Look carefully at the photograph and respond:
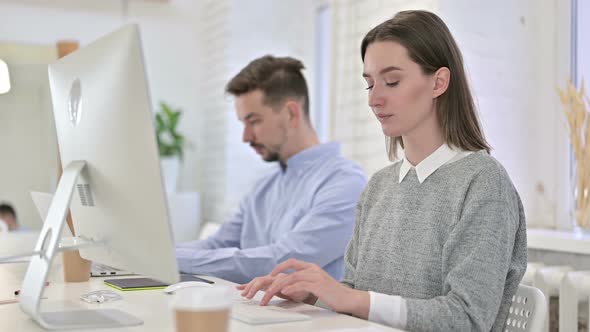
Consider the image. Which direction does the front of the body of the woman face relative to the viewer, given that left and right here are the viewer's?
facing the viewer and to the left of the viewer

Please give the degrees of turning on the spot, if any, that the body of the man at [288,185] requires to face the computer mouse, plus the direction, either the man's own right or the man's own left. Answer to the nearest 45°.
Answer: approximately 45° to the man's own left

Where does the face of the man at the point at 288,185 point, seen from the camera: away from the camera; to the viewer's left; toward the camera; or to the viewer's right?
to the viewer's left

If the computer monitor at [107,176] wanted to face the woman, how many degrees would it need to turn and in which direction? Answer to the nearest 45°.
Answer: approximately 45° to its right

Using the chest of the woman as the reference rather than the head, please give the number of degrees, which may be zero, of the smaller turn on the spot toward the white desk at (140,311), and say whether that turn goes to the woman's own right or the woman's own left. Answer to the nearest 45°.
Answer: approximately 45° to the woman's own right

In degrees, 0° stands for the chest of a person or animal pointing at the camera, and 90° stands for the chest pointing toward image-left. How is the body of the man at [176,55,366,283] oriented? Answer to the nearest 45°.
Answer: approximately 45°

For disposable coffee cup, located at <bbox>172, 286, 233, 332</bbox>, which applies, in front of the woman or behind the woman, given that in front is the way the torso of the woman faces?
in front

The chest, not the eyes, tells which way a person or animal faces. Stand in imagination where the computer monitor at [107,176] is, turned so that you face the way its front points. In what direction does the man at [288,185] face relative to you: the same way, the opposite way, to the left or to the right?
the opposite way

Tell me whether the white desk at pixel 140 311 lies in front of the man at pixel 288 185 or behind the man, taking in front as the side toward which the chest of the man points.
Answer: in front

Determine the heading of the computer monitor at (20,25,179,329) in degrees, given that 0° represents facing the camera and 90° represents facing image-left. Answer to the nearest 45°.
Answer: approximately 225°

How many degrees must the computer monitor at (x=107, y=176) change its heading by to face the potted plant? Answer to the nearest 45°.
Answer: approximately 45° to its left
